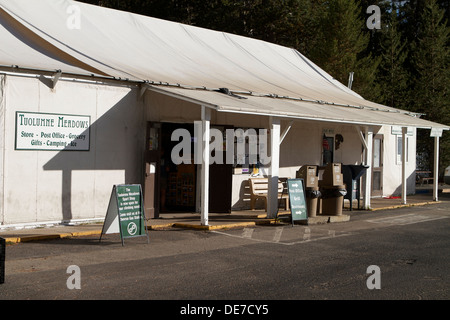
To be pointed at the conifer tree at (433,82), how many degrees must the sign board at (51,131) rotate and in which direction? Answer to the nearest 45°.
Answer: approximately 90° to its left

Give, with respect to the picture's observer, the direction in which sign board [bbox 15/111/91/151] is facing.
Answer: facing the viewer and to the right of the viewer

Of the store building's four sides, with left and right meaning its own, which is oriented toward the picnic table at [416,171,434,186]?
left

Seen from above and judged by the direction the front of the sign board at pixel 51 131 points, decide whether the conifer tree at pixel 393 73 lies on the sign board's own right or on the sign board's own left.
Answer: on the sign board's own left

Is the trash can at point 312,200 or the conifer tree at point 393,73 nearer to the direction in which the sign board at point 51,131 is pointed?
the trash can

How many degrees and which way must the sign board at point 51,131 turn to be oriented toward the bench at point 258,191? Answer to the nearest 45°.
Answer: approximately 90° to its left

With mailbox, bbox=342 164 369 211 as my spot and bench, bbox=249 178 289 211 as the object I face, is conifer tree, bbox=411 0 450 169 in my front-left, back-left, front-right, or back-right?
back-right

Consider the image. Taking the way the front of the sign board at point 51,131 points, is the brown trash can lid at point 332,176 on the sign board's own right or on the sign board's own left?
on the sign board's own left

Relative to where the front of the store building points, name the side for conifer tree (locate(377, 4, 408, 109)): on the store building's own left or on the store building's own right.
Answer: on the store building's own left

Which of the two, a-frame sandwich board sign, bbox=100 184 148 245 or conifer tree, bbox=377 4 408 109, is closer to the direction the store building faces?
the a-frame sandwich board sign

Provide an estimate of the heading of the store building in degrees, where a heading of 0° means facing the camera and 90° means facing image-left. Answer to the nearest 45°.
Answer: approximately 315°

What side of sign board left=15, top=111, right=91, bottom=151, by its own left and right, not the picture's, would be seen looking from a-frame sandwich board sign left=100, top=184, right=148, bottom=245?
front

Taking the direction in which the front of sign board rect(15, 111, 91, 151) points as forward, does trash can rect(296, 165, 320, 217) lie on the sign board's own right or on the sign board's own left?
on the sign board's own left
